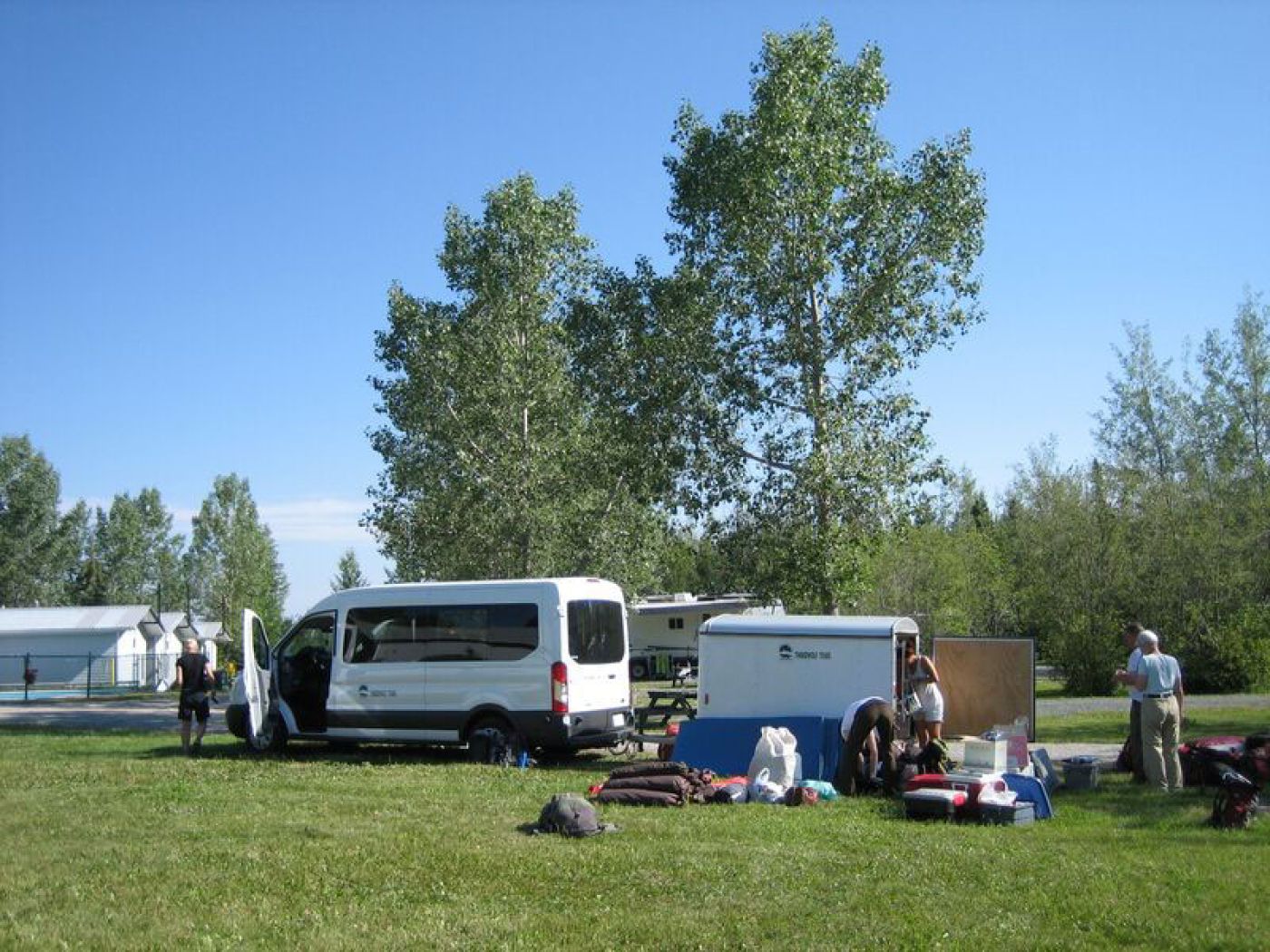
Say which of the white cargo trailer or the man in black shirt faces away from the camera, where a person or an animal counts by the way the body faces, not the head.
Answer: the man in black shirt

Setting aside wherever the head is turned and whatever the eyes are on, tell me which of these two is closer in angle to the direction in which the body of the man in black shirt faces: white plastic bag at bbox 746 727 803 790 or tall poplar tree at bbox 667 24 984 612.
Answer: the tall poplar tree

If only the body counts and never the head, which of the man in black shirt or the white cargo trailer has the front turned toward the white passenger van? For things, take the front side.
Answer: the white cargo trailer

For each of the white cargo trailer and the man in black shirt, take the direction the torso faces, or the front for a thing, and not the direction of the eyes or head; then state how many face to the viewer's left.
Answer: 1

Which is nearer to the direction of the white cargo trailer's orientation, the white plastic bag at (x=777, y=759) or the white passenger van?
the white passenger van

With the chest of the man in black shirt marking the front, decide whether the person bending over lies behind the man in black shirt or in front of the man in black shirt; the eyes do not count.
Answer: behind

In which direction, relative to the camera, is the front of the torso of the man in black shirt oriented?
away from the camera

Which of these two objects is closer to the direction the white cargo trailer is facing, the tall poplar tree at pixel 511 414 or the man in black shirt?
the man in black shirt
